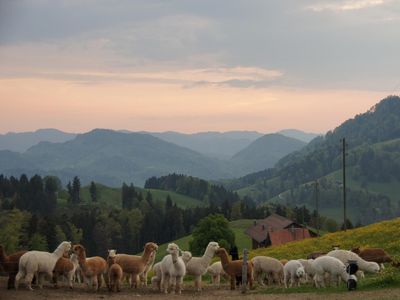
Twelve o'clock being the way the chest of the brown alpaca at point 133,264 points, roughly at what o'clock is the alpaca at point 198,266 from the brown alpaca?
The alpaca is roughly at 12 o'clock from the brown alpaca.

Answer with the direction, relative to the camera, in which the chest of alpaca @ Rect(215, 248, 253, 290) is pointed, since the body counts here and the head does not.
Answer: to the viewer's left

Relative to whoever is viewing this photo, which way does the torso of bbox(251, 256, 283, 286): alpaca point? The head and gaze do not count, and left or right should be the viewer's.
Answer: facing to the right of the viewer

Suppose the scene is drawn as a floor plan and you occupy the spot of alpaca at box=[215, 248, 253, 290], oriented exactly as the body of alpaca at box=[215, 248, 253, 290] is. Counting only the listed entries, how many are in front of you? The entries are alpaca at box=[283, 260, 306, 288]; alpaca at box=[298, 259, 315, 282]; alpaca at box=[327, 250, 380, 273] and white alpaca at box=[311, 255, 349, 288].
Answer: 0

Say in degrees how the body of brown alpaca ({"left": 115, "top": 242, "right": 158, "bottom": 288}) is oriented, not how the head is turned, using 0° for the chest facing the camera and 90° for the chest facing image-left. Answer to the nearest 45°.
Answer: approximately 270°

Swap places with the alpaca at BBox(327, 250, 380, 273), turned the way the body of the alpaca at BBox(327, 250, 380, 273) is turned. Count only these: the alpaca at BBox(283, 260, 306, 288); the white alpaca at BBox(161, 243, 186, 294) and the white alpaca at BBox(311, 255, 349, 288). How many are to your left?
0

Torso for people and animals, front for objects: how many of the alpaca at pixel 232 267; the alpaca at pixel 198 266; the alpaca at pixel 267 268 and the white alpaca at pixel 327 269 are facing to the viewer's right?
3

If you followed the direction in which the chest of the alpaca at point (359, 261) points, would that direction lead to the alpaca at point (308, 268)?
no
